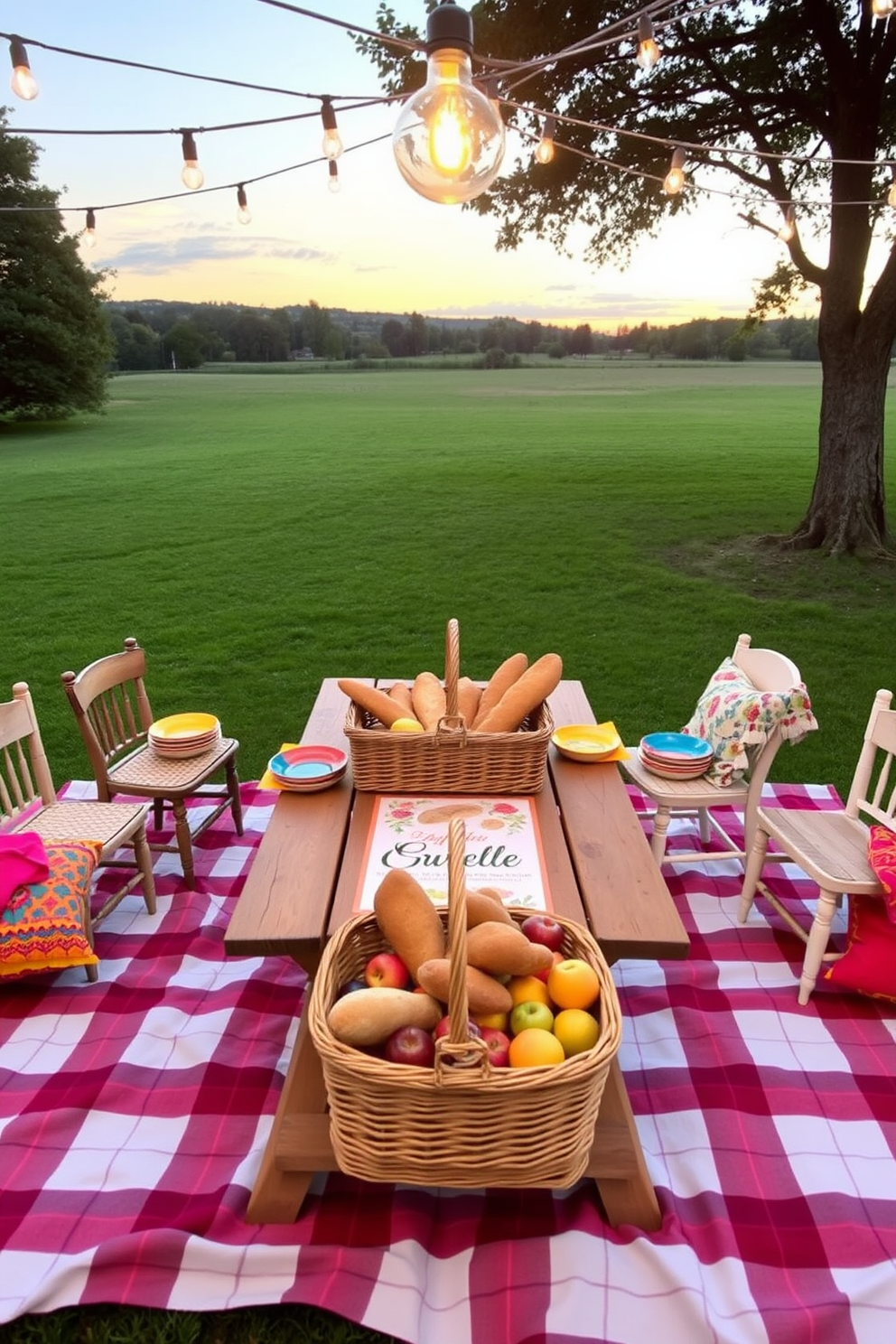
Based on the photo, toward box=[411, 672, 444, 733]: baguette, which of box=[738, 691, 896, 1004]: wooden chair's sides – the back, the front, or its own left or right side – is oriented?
front

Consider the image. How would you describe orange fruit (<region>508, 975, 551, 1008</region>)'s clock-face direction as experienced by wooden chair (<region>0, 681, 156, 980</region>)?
The orange fruit is roughly at 1 o'clock from the wooden chair.

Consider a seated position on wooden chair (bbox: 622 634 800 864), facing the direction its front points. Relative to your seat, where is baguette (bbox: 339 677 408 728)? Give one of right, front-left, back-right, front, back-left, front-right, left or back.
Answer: front

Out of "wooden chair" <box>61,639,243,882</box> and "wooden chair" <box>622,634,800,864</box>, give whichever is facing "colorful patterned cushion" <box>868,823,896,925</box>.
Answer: "wooden chair" <box>61,639,243,882</box>

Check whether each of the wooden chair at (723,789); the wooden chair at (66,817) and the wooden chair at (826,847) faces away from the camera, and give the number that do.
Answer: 0

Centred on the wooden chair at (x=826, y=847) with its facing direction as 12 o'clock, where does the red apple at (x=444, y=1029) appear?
The red apple is roughly at 11 o'clock from the wooden chair.

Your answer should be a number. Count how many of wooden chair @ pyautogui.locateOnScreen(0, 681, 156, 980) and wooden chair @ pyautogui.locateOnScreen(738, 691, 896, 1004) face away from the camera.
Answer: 0

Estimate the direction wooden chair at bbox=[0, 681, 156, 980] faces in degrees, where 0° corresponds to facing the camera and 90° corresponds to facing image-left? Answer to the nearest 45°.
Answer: approximately 315°

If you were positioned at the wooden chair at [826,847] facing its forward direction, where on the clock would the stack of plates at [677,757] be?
The stack of plates is roughly at 2 o'clock from the wooden chair.

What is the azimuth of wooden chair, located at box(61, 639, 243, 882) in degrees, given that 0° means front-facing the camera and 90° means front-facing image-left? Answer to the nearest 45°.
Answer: approximately 315°

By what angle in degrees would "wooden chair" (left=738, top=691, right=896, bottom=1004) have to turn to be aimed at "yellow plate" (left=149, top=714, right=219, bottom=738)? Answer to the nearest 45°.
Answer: approximately 45° to its right

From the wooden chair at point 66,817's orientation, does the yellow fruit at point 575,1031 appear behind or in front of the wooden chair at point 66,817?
in front

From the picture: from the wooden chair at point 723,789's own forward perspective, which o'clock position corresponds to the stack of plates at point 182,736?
The stack of plates is roughly at 1 o'clock from the wooden chair.

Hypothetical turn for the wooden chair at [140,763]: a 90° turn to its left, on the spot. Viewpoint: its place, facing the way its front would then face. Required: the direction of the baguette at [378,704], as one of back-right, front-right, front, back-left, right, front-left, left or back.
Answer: right

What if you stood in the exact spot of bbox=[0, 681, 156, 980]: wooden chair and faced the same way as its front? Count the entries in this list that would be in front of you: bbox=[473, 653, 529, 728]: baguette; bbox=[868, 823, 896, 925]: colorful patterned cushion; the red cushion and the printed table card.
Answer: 4

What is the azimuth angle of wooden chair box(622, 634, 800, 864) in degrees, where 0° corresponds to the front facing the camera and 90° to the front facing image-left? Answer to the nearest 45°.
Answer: approximately 45°

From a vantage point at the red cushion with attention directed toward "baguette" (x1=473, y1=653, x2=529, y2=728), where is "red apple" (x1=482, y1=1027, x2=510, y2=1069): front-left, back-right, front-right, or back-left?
front-left

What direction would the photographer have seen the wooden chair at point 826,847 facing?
facing the viewer and to the left of the viewer

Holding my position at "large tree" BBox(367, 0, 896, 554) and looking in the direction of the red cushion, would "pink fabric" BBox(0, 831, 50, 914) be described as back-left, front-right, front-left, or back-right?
front-right

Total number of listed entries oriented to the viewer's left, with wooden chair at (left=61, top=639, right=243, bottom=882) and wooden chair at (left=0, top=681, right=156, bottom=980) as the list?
0
